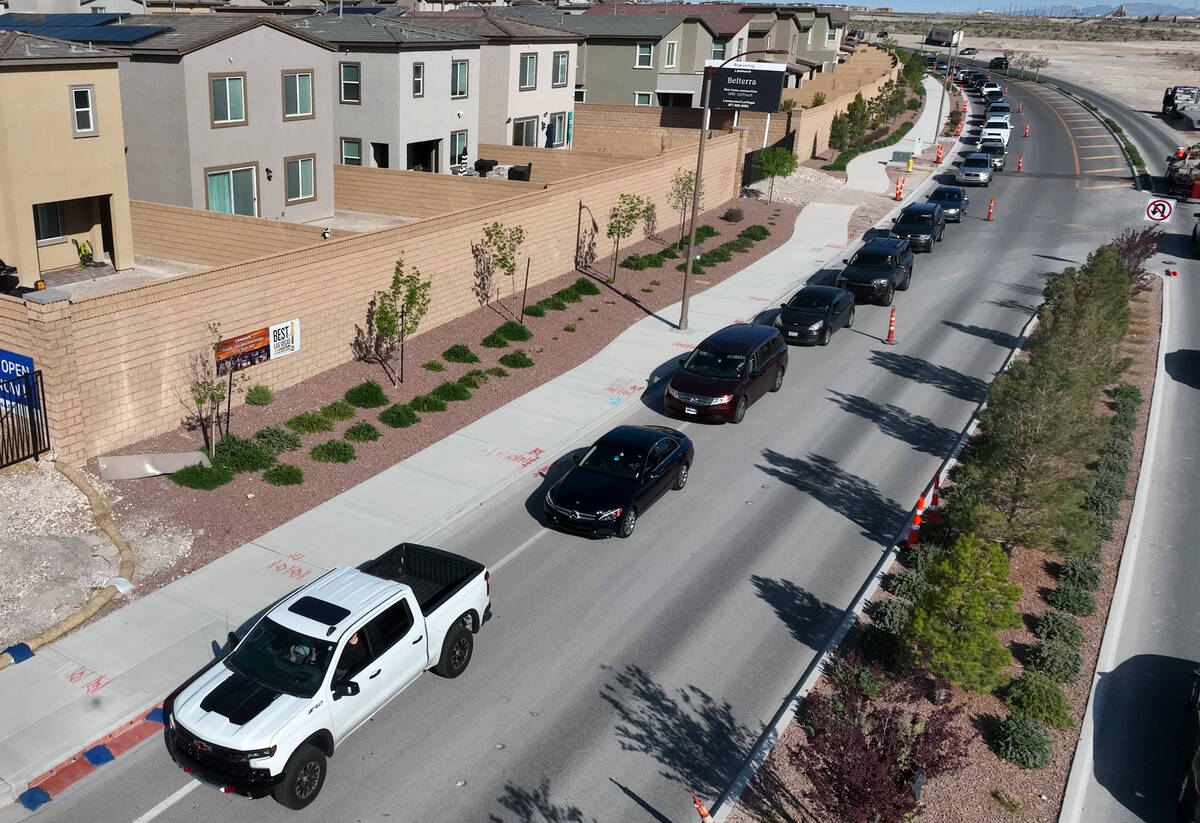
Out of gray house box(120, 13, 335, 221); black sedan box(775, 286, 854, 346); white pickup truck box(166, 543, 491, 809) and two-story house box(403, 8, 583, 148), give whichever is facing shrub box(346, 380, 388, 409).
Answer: the black sedan

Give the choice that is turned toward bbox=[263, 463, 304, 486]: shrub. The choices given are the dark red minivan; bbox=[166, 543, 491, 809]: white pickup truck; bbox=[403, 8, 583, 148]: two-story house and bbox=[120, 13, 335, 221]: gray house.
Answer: the dark red minivan

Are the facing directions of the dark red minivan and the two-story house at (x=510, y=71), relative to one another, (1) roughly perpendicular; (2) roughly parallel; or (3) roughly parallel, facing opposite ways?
roughly perpendicular

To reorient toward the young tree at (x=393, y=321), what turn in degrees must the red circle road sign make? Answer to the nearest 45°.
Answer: approximately 45° to its right

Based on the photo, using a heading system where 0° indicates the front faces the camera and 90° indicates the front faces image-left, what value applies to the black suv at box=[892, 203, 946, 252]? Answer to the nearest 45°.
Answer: approximately 45°

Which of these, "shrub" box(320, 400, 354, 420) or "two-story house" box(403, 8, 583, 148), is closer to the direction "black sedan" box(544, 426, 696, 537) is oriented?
the shrub

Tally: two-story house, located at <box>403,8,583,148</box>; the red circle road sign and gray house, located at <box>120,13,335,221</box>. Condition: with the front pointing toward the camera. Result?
1

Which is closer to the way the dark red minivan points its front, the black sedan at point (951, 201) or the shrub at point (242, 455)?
the shrub

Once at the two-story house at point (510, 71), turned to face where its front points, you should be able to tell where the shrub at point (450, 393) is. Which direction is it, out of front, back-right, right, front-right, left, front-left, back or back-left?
back-left

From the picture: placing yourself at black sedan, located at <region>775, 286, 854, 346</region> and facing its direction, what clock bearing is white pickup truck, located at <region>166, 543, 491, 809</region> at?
The white pickup truck is roughly at 11 o'clock from the black sedan.

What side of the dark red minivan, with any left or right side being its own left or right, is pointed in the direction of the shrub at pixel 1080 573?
left

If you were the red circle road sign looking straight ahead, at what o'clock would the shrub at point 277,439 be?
The shrub is roughly at 1 o'clock from the red circle road sign.
